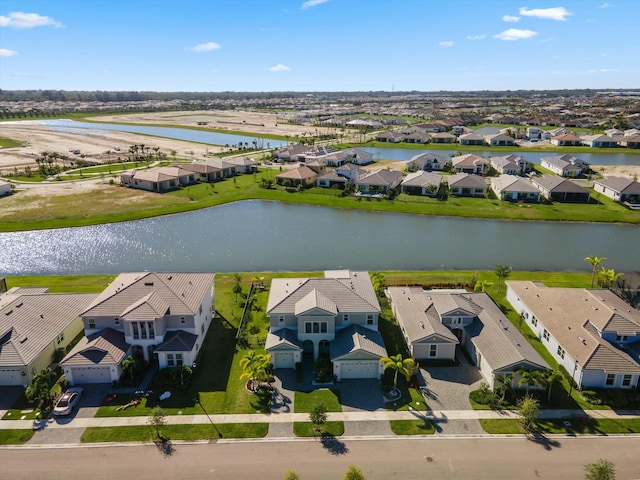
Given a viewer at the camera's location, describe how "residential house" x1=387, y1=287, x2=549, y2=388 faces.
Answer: facing the viewer

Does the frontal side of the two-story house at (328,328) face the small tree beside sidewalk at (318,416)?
yes

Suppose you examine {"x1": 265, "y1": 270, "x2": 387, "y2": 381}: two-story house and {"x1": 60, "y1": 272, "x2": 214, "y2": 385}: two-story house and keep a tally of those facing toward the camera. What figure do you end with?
2

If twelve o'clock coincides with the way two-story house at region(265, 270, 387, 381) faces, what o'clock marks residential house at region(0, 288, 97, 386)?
The residential house is roughly at 3 o'clock from the two-story house.

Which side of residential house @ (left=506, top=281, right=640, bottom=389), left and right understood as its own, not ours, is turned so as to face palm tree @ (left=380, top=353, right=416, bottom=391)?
right

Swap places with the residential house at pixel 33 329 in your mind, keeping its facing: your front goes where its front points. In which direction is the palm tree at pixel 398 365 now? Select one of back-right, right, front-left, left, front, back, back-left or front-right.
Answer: left

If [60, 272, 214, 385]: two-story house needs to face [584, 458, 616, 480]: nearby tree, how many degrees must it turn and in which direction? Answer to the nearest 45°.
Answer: approximately 45° to its left

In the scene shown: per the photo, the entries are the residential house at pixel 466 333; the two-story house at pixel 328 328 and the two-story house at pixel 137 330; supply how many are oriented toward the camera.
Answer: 3

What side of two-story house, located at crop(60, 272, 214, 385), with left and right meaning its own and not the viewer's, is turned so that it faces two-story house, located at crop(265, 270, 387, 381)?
left

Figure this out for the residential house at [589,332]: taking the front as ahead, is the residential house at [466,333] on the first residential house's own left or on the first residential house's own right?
on the first residential house's own right

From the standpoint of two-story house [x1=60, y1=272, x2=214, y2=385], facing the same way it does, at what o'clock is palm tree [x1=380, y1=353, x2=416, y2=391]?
The palm tree is roughly at 10 o'clock from the two-story house.

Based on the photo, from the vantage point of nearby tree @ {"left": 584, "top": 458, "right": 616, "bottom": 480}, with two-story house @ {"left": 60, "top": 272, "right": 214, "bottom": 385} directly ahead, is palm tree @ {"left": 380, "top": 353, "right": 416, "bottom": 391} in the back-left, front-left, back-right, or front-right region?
front-right

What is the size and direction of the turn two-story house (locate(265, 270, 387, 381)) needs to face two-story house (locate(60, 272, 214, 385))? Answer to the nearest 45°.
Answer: approximately 90° to its right

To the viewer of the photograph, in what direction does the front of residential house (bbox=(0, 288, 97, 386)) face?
facing the viewer and to the left of the viewer

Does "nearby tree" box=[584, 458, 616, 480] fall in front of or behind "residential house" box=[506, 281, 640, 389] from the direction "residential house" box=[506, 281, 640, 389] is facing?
in front

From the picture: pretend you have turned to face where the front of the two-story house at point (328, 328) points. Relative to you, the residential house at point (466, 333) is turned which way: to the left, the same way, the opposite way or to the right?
the same way

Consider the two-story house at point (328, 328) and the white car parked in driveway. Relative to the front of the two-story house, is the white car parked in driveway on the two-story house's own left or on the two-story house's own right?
on the two-story house's own right

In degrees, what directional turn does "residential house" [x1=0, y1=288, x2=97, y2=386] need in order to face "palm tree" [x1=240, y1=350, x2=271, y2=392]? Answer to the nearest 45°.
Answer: approximately 90° to its left

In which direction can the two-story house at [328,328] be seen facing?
toward the camera
